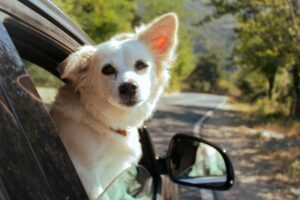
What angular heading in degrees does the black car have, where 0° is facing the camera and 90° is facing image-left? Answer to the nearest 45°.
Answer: approximately 225°

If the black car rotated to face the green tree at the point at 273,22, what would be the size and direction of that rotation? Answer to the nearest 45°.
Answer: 0° — it already faces it
